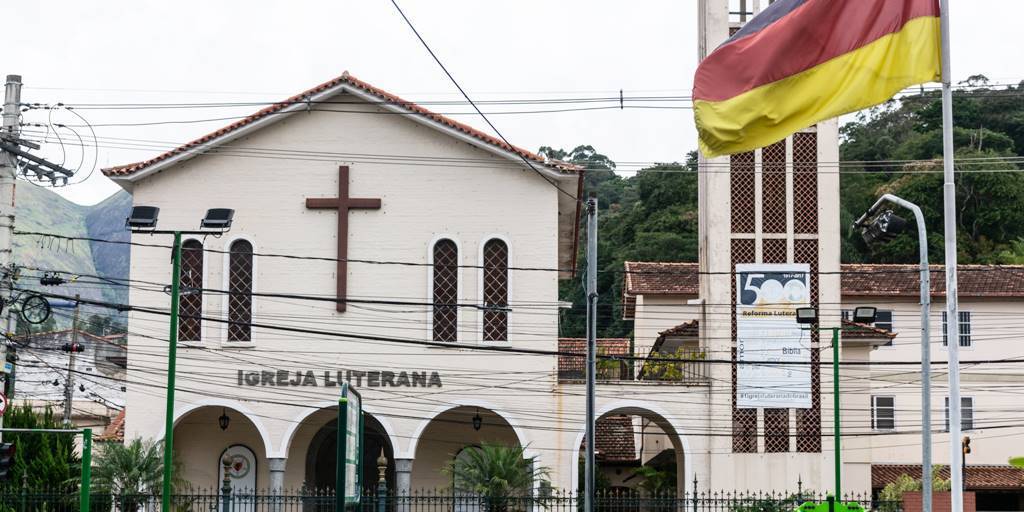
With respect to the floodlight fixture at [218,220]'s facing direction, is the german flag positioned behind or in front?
in front

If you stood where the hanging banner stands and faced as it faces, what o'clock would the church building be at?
The church building is roughly at 3 o'clock from the hanging banner.

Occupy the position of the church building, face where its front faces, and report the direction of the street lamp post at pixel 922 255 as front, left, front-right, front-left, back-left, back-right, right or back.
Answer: front-left

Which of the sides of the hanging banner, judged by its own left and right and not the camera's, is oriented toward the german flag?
front
